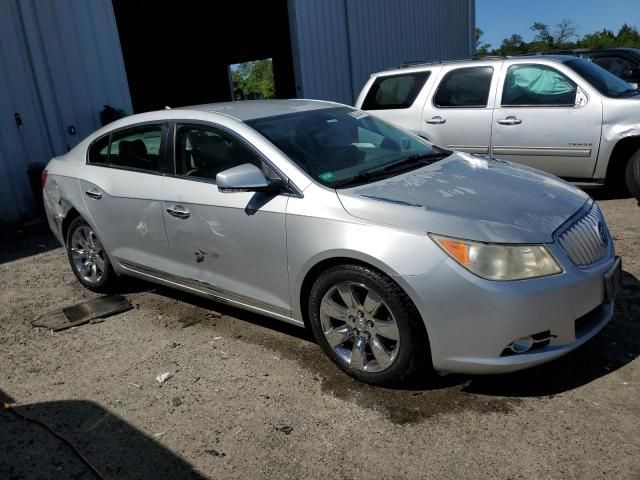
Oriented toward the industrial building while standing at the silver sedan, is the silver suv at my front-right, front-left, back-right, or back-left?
front-right

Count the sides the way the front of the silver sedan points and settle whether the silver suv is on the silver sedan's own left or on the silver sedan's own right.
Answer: on the silver sedan's own left

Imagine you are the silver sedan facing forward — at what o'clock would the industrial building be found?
The industrial building is roughly at 7 o'clock from the silver sedan.

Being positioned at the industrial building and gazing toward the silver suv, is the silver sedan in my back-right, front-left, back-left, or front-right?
front-right

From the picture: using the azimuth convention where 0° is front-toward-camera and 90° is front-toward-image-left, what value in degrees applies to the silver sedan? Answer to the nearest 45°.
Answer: approximately 315°

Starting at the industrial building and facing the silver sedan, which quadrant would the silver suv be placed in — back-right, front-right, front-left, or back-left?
front-left
